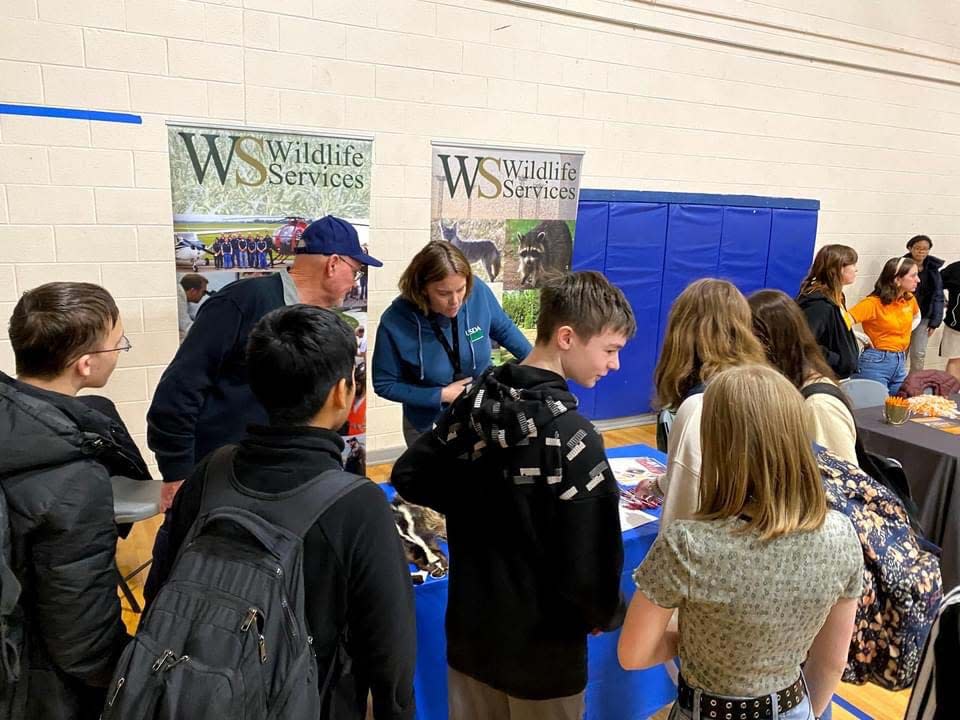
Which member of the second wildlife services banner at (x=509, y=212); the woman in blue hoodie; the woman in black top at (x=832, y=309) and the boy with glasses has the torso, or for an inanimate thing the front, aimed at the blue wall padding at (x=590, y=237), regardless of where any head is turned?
the boy with glasses

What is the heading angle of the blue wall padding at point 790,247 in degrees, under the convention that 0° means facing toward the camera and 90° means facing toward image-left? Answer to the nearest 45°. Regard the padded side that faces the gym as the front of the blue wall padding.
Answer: approximately 0°

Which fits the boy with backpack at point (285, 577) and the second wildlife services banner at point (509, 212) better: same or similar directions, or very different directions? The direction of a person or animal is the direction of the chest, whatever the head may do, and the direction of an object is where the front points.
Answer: very different directions

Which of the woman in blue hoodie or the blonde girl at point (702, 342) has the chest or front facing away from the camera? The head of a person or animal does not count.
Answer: the blonde girl

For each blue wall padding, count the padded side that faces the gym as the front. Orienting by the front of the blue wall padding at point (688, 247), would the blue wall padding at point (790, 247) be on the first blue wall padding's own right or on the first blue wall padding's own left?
on the first blue wall padding's own left

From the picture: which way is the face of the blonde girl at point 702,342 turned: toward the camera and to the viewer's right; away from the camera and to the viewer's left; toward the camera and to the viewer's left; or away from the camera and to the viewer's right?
away from the camera and to the viewer's left

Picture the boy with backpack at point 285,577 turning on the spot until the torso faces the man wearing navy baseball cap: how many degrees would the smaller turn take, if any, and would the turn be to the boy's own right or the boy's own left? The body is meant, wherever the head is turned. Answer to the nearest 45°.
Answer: approximately 45° to the boy's own left

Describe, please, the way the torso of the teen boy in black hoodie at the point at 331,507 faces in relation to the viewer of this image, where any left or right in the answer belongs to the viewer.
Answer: facing away from the viewer and to the right of the viewer

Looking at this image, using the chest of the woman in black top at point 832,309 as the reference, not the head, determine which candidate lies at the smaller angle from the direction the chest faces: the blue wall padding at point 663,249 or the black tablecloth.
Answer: the black tablecloth
